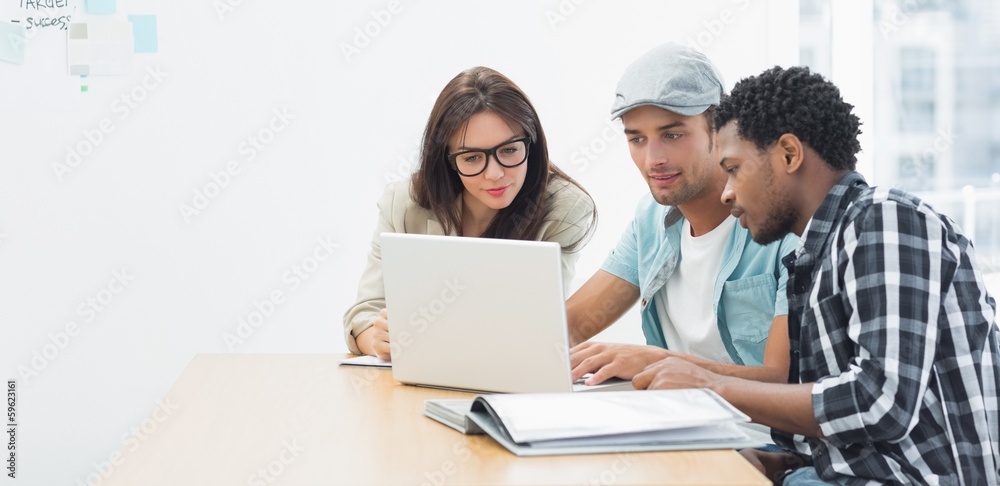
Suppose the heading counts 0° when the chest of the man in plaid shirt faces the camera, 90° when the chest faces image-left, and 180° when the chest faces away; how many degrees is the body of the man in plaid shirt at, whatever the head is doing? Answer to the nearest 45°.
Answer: approximately 90°

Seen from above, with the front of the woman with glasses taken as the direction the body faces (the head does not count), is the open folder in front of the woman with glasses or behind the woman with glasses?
in front

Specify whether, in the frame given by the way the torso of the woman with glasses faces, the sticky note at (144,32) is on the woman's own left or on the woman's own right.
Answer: on the woman's own right

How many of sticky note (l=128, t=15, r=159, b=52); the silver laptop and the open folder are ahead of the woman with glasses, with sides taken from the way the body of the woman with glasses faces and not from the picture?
2

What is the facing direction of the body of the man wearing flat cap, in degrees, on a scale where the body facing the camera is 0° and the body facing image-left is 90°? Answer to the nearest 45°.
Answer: approximately 45°

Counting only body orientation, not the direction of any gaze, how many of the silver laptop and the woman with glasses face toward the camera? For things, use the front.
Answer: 1

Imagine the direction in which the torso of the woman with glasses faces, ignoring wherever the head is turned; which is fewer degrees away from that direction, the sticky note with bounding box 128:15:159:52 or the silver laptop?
the silver laptop

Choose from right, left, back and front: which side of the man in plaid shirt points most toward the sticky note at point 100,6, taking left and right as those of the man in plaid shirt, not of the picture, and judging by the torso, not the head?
front

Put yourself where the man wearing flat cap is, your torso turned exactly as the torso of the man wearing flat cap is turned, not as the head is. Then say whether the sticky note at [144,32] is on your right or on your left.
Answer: on your right

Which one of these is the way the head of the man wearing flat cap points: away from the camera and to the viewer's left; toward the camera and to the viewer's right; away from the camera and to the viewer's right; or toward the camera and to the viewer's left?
toward the camera and to the viewer's left

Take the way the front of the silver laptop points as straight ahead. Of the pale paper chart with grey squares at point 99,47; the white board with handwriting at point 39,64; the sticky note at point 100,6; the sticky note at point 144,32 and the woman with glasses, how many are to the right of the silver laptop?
0

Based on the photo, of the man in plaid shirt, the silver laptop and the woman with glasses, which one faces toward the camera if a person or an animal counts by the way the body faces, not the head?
the woman with glasses

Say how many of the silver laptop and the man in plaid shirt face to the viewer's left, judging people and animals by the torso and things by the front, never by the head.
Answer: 1

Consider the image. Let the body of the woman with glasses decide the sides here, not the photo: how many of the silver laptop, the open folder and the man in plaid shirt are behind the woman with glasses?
0

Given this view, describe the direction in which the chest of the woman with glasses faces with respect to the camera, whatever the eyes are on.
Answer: toward the camera

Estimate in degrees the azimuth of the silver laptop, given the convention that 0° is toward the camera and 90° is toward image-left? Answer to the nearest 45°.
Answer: approximately 225°

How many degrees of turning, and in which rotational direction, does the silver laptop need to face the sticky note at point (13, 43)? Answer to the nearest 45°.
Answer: approximately 90° to its left
